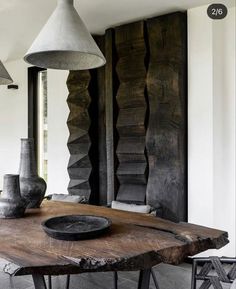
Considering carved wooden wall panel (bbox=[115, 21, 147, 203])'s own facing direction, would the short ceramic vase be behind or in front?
in front

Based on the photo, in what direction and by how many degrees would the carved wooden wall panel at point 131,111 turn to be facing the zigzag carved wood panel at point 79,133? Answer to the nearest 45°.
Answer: approximately 90° to its right

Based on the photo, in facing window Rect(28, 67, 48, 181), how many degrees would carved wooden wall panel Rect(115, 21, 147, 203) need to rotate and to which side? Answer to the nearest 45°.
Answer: approximately 90° to its right

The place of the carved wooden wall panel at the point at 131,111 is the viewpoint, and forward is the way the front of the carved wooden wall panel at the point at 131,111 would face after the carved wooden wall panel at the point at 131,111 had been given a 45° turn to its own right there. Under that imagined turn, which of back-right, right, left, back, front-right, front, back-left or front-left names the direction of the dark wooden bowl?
left

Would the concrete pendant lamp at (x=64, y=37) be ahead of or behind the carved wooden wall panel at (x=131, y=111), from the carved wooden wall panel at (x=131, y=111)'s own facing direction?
ahead

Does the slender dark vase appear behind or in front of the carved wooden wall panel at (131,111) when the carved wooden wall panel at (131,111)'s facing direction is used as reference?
in front

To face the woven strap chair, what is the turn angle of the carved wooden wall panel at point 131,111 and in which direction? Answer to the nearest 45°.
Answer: approximately 45° to its left

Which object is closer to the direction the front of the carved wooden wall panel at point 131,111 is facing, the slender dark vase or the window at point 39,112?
the slender dark vase
